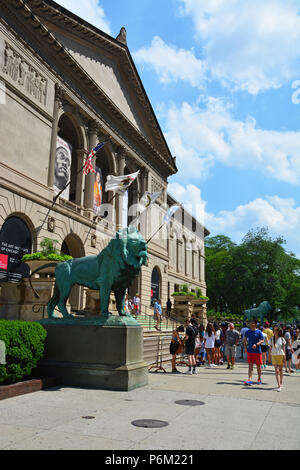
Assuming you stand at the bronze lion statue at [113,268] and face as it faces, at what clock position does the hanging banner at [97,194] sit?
The hanging banner is roughly at 9 o'clock from the bronze lion statue.

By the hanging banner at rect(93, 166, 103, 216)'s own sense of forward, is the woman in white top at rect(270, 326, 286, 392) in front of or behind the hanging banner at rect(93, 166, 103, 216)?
in front

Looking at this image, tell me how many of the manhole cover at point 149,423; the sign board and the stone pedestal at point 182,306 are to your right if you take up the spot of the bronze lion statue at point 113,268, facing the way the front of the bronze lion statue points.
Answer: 1

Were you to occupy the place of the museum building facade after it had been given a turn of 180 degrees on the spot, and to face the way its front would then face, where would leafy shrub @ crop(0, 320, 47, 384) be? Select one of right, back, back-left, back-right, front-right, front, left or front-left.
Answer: back-left

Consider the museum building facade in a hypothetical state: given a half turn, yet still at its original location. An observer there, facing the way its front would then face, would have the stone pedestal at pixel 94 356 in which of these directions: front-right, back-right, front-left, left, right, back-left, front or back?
back-left

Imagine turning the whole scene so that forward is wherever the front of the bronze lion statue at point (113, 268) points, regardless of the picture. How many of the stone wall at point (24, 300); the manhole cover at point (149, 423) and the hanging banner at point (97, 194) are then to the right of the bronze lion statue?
1

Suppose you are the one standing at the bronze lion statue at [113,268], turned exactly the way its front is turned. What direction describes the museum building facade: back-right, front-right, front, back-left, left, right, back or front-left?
left

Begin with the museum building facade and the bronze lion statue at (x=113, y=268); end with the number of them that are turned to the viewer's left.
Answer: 0

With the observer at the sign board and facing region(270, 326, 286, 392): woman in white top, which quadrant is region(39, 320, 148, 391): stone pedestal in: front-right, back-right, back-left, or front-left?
front-right

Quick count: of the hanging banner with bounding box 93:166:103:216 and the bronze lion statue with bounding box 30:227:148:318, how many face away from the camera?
0

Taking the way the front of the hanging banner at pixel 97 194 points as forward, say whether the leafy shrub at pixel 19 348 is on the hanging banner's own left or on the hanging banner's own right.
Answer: on the hanging banner's own right

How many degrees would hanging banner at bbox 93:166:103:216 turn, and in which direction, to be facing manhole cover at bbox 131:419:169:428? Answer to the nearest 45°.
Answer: approximately 45° to its right

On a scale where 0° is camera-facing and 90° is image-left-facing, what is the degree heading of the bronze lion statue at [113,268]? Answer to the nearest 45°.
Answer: approximately 270°

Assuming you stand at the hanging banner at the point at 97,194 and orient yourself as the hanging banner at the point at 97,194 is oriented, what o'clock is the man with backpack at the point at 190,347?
The man with backpack is roughly at 1 o'clock from the hanging banner.

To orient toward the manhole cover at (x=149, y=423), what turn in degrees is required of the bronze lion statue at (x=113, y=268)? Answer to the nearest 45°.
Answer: approximately 90° to its right

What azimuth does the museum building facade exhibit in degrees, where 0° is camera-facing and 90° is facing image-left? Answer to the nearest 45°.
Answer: approximately 315°

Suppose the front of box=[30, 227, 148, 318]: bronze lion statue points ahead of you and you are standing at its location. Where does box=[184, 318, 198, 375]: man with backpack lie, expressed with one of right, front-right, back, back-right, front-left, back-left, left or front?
front-left

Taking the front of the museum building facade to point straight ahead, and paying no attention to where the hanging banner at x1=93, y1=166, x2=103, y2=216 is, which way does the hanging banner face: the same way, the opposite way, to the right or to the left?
the same way
